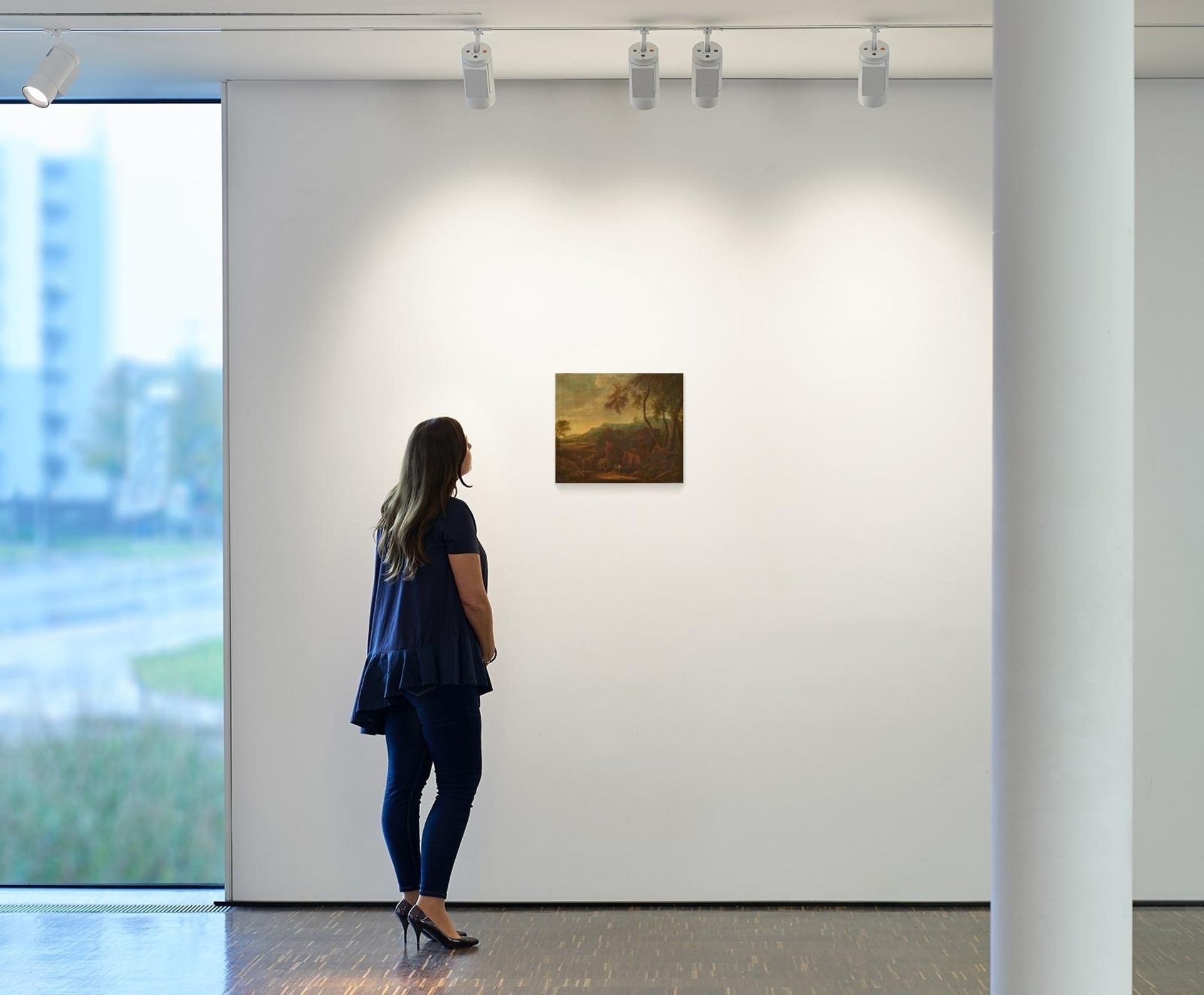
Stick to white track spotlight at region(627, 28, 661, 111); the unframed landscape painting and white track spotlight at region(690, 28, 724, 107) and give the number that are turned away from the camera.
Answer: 2

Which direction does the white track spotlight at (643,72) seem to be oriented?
away from the camera

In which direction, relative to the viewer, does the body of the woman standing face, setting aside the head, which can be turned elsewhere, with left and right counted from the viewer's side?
facing away from the viewer and to the right of the viewer

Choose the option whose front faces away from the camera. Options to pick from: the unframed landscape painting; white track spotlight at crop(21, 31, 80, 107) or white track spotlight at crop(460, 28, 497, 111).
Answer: white track spotlight at crop(460, 28, 497, 111)

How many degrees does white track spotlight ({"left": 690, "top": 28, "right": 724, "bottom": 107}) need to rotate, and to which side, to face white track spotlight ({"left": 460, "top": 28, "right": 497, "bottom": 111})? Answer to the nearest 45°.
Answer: approximately 90° to its left

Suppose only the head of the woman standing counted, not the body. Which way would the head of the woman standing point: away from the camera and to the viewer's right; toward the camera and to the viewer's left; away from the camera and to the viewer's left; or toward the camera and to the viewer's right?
away from the camera and to the viewer's right

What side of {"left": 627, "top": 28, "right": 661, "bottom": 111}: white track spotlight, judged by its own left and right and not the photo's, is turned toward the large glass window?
left

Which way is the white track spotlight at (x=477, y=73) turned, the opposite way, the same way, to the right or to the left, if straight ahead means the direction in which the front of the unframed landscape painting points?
the opposite way

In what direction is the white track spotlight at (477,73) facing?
away from the camera

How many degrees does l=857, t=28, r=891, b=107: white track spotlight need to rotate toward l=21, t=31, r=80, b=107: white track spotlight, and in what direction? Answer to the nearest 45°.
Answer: approximately 90° to its left

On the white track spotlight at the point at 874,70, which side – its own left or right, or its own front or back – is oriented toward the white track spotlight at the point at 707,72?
left

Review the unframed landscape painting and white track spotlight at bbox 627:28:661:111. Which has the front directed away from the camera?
the white track spotlight

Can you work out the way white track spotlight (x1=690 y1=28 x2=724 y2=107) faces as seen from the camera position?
facing away from the viewer

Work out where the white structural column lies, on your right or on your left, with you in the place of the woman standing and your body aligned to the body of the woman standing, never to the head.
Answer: on your right

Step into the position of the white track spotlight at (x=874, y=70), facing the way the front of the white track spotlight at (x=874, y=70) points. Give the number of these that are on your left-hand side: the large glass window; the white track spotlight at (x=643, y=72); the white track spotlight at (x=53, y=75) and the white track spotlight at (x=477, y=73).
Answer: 4

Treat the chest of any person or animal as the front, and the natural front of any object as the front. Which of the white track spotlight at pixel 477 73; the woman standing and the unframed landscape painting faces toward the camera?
the unframed landscape painting
